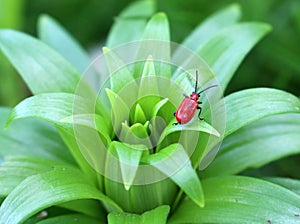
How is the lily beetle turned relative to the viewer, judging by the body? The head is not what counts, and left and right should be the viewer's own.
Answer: facing away from the viewer and to the right of the viewer
